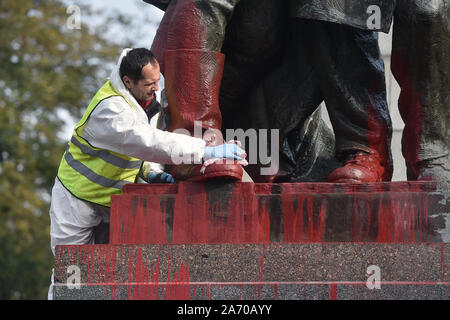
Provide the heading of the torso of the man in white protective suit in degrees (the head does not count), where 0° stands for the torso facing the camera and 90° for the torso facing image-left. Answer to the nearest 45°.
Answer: approximately 270°

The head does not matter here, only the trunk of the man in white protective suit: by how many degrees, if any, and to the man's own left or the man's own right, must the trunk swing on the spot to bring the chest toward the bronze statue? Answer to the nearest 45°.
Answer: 0° — they already face it

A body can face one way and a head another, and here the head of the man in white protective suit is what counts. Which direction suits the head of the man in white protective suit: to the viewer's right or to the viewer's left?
to the viewer's right
